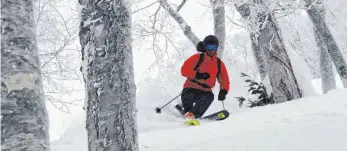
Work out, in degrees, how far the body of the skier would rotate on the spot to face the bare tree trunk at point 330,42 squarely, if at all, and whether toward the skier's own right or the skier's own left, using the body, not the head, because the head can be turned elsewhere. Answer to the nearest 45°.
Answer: approximately 135° to the skier's own left

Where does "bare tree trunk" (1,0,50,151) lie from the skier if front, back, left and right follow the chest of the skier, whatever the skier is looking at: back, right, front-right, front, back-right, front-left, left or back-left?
front

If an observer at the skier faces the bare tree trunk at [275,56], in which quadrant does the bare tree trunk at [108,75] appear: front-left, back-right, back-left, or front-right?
back-right

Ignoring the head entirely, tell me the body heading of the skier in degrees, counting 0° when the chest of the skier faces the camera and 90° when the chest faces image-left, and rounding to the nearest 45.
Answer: approximately 0°

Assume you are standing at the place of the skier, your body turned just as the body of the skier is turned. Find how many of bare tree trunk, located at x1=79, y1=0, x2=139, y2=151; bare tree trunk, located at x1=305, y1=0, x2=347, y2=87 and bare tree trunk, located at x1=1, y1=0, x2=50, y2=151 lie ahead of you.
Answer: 2

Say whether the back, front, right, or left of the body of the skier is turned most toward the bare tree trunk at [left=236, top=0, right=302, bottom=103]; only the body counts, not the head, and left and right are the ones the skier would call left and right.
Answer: left

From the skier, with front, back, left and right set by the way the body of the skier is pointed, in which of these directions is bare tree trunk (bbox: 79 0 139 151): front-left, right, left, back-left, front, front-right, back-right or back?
front
